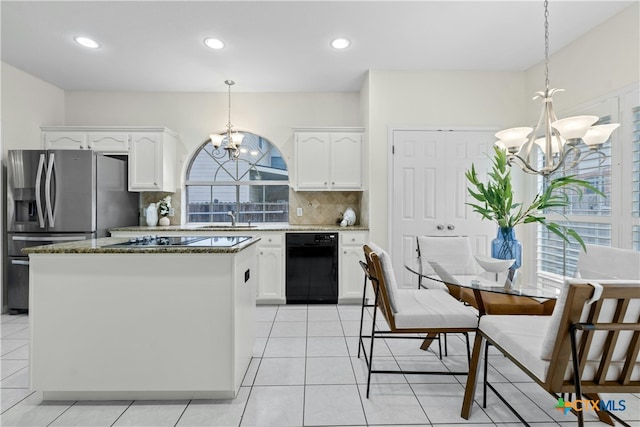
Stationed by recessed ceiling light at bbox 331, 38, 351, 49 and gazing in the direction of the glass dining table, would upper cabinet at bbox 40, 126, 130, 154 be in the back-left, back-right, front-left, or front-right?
back-right

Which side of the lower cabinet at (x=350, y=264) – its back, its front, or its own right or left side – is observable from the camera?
front

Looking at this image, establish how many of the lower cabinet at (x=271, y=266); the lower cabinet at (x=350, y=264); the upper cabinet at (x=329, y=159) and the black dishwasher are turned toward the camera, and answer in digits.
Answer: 4

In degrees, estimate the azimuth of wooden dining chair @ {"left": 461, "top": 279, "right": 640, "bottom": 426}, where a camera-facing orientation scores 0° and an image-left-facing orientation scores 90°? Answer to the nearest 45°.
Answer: approximately 135°

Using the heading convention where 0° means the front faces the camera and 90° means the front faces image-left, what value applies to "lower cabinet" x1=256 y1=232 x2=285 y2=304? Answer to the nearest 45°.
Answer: approximately 0°

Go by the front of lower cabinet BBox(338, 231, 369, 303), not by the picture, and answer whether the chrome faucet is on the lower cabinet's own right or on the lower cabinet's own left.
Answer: on the lower cabinet's own right

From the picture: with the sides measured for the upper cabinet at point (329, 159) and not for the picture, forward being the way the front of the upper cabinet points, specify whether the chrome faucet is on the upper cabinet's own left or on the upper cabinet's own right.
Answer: on the upper cabinet's own right

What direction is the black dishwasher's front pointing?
toward the camera

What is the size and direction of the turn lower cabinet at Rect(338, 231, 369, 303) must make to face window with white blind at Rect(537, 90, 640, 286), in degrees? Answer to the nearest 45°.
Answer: approximately 45° to its left

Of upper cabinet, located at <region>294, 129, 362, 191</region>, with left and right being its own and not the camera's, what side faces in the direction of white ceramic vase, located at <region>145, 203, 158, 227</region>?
right

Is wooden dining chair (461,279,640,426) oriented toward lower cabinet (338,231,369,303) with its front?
yes
